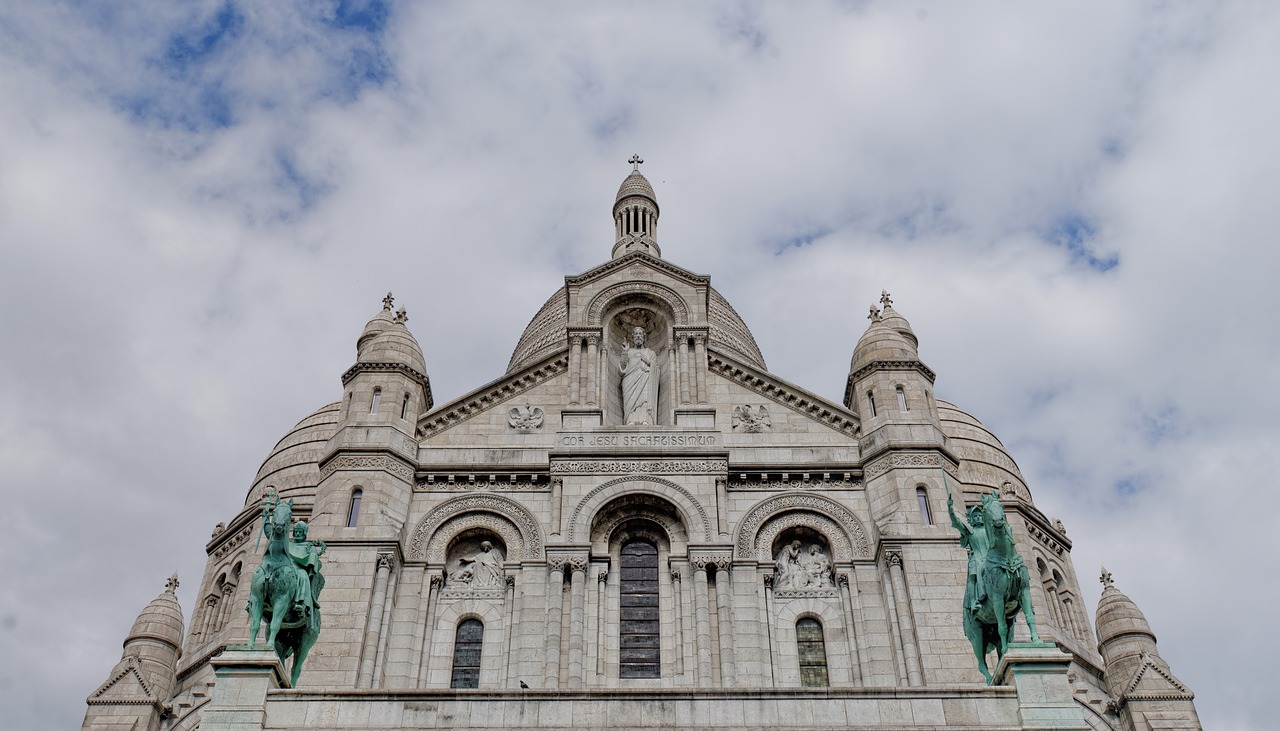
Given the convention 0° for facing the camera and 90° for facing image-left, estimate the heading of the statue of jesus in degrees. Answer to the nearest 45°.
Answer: approximately 0°

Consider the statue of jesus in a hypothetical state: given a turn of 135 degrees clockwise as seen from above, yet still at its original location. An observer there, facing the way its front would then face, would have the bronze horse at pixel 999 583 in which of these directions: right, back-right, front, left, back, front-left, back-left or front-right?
back

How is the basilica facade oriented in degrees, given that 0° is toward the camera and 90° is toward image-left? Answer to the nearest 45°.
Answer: approximately 0°

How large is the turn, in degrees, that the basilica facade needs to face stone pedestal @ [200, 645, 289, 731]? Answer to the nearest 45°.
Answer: approximately 45° to its right
